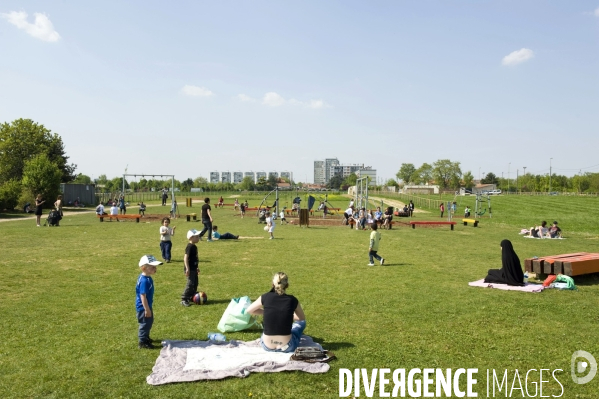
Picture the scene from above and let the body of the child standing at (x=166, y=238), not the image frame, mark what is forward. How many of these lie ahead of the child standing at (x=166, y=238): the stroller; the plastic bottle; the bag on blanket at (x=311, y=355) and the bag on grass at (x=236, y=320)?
3

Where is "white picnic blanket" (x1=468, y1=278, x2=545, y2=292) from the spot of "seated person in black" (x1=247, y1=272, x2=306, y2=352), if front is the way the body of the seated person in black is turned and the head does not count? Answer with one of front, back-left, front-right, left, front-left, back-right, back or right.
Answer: front-right

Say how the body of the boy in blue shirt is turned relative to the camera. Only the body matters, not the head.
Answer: to the viewer's right

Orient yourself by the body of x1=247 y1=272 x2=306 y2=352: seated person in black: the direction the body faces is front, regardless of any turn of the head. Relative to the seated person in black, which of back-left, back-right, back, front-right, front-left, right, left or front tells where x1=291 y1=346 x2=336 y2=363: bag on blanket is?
back-right

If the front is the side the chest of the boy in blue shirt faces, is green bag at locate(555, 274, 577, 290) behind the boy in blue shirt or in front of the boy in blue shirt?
in front

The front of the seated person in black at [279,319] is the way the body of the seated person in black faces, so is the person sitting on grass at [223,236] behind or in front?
in front

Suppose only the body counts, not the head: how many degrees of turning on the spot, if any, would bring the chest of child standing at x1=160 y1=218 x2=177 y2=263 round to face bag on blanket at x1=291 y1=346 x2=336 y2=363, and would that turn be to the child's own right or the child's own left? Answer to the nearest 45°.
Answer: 0° — they already face it

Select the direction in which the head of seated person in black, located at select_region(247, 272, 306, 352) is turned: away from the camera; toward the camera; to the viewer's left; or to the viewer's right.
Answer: away from the camera

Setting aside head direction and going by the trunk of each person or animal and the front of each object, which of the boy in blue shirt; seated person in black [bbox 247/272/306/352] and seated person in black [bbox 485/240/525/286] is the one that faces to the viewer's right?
the boy in blue shirt

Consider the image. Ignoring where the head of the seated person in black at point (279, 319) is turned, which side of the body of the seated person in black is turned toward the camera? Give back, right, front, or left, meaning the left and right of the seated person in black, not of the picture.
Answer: back

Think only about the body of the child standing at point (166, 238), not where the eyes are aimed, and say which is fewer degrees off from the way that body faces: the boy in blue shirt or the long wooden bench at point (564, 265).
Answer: the boy in blue shirt

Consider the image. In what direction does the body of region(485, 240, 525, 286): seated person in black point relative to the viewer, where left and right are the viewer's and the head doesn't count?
facing to the left of the viewer

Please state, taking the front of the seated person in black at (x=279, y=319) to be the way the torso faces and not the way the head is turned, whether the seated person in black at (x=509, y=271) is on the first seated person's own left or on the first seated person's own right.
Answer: on the first seated person's own right

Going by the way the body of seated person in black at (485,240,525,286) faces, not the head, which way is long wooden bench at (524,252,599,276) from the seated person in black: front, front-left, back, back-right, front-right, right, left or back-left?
back-right

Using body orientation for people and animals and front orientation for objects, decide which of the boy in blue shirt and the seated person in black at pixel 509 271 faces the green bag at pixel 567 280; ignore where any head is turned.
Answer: the boy in blue shirt
